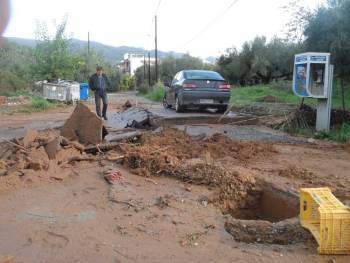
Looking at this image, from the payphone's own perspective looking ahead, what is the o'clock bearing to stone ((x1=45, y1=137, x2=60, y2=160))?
The stone is roughly at 12 o'clock from the payphone.

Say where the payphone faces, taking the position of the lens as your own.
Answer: facing the viewer and to the left of the viewer

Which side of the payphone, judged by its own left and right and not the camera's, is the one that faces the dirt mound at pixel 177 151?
front

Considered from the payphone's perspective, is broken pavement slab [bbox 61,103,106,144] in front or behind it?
in front

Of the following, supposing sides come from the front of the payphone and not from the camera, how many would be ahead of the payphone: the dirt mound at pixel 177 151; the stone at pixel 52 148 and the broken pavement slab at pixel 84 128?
3

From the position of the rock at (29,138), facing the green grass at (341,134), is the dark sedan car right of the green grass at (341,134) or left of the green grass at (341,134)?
left

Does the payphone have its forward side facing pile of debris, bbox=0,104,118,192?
yes

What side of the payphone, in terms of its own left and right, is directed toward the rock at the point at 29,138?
front

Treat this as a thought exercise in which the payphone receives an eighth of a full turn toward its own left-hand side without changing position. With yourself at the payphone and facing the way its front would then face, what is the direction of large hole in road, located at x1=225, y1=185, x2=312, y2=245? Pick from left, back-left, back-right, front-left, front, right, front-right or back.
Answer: front

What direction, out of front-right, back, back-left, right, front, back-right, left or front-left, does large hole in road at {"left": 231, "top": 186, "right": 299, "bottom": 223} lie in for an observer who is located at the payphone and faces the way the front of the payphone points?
front-left

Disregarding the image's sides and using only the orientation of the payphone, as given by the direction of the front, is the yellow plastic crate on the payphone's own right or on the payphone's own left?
on the payphone's own left

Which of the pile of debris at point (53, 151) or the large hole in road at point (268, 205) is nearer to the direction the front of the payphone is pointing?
the pile of debris

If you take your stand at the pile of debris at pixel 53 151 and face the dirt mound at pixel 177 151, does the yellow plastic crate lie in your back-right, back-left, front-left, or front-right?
front-right
